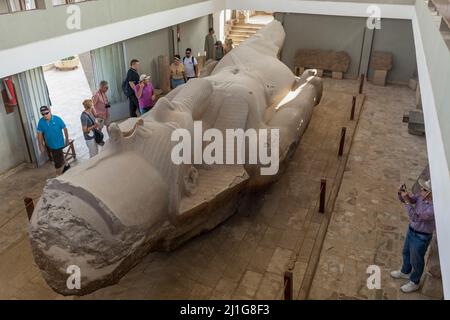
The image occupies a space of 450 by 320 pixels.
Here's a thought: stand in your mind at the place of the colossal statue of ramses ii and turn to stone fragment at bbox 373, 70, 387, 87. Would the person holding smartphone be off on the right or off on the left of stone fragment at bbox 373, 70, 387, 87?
right

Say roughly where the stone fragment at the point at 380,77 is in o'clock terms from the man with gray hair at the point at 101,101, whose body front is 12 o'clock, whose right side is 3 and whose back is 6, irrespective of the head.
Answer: The stone fragment is roughly at 10 o'clock from the man with gray hair.

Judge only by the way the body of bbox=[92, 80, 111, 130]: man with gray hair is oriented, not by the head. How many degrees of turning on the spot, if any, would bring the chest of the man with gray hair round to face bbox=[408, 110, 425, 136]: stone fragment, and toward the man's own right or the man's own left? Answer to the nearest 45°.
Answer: approximately 45° to the man's own left

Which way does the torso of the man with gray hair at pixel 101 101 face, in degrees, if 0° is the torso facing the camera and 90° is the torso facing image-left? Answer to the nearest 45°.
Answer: approximately 315°

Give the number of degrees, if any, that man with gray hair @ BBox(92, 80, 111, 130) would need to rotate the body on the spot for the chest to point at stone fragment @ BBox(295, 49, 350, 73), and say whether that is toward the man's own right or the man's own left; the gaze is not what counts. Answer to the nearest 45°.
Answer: approximately 90° to the man's own left

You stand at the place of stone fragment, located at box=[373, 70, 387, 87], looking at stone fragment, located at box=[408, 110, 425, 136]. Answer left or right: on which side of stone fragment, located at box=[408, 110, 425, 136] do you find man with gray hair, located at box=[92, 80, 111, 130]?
right

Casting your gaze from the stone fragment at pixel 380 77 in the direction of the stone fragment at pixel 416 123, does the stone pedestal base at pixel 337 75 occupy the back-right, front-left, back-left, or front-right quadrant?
back-right

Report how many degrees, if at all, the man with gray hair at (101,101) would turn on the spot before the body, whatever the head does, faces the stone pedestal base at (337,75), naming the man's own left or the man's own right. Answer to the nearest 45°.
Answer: approximately 90° to the man's own left
